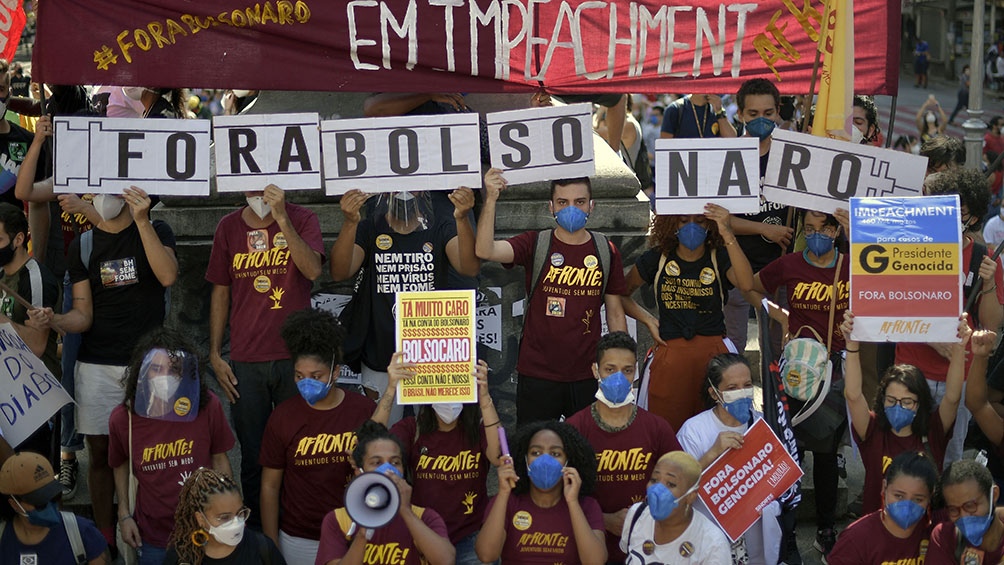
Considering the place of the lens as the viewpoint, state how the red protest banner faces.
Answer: facing the viewer

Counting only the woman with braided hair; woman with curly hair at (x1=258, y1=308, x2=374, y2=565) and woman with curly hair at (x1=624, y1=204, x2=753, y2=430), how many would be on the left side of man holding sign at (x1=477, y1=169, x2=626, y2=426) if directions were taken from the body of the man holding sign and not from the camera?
1

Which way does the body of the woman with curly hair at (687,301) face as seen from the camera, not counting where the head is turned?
toward the camera

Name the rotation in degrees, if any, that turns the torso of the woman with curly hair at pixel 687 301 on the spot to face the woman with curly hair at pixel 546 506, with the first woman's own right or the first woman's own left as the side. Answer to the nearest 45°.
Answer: approximately 45° to the first woman's own right

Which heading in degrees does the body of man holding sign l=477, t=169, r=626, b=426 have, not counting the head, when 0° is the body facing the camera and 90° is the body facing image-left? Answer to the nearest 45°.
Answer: approximately 0°

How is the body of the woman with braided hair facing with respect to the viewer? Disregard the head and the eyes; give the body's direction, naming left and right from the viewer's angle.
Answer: facing the viewer and to the right of the viewer

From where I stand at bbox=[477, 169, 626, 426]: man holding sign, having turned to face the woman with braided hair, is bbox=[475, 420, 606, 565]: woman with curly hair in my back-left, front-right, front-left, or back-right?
front-left

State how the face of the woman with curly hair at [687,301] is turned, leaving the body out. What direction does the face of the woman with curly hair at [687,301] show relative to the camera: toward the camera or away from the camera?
toward the camera

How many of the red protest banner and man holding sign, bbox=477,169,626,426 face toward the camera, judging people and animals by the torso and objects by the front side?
2

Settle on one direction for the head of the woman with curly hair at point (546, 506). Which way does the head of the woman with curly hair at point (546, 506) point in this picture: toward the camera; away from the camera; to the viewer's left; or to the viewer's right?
toward the camera

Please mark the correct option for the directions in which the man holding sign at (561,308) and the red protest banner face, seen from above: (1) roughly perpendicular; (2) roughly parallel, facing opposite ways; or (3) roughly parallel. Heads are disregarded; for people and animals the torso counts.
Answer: roughly parallel

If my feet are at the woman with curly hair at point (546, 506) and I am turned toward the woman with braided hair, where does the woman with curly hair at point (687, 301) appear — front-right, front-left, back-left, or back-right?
back-right

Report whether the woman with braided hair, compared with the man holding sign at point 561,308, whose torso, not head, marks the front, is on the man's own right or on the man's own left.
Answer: on the man's own right
